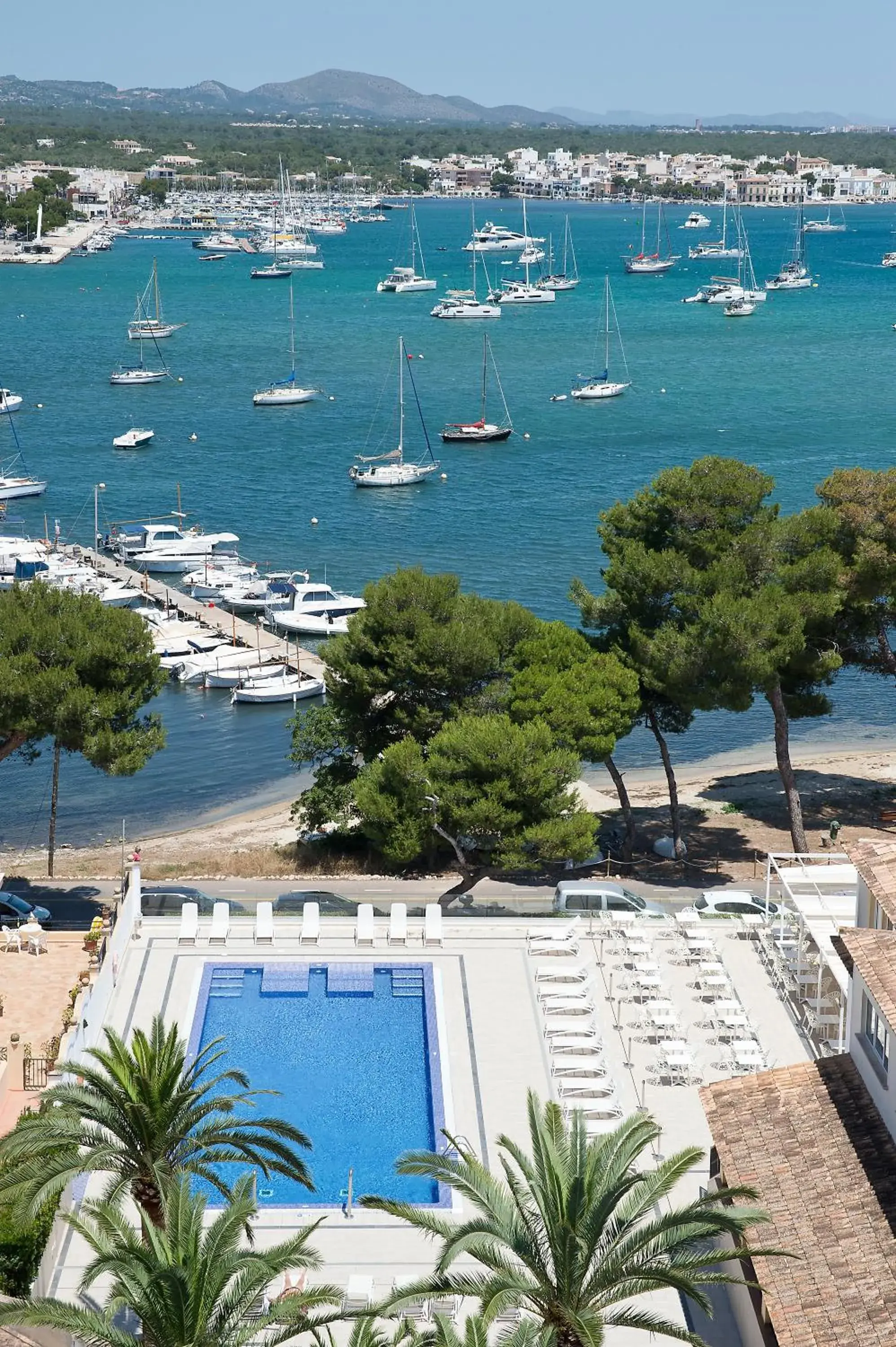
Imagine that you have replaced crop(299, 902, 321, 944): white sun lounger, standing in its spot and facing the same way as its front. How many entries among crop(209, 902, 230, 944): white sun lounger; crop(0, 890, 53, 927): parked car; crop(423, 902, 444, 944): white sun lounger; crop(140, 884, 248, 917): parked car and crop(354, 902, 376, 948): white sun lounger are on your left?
2

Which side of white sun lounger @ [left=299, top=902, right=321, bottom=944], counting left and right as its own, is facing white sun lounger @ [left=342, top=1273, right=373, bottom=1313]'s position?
front

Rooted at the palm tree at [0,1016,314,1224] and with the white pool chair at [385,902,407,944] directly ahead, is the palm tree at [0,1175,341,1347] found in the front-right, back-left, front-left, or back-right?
back-right

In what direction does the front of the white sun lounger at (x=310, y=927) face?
toward the camera

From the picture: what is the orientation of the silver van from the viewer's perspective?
to the viewer's right

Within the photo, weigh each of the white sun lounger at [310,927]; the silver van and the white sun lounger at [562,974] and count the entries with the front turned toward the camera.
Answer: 1

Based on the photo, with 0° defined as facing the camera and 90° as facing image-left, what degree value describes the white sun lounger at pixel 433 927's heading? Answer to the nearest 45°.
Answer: approximately 0°

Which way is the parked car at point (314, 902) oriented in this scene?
to the viewer's right

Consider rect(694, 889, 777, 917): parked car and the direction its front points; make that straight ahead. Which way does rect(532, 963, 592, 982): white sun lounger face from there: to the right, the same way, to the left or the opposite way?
the opposite way

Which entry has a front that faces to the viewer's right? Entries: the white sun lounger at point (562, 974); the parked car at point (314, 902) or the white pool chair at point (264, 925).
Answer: the parked car

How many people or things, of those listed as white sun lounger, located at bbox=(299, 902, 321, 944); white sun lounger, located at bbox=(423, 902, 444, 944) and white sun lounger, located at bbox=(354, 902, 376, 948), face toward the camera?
3

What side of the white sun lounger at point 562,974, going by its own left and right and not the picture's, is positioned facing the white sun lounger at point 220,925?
front

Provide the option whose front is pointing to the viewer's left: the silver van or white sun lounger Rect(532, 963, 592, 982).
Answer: the white sun lounger

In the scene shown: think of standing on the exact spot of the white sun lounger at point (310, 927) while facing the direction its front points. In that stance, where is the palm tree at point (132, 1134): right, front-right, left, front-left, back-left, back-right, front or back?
front

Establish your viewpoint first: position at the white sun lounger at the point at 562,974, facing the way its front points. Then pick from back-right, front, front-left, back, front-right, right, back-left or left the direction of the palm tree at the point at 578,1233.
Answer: left

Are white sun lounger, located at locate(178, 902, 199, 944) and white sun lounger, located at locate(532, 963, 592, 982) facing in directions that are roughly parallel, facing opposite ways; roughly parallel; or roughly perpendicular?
roughly perpendicular

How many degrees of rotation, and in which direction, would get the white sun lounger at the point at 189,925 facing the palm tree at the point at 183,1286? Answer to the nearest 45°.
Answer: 0° — it already faces it

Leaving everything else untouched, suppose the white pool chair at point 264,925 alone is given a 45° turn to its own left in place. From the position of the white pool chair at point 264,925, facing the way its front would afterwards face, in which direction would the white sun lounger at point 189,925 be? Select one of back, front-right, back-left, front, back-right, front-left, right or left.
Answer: back-right

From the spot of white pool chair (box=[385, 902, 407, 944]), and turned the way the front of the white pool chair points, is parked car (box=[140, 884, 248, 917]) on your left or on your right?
on your right

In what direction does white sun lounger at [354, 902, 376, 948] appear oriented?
toward the camera
